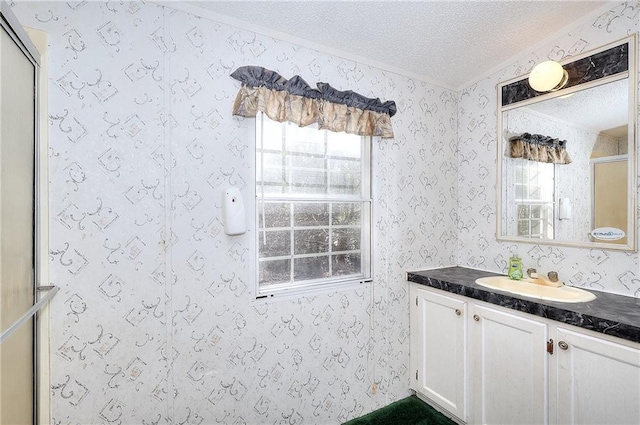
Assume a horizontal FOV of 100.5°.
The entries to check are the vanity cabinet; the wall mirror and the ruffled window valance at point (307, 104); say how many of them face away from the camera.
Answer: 0

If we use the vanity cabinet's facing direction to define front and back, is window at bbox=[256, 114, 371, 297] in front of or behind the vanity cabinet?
in front

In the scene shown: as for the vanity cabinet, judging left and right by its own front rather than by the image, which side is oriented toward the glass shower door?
front

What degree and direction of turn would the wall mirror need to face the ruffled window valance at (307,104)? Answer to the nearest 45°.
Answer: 0° — it already faces it

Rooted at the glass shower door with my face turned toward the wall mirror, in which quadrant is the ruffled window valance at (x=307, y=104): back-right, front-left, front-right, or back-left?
front-left

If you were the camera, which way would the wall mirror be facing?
facing the viewer and to the left of the viewer

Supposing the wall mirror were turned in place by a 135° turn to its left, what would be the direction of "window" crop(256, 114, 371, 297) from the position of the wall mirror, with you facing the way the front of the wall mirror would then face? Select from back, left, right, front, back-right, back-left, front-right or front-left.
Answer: back-right

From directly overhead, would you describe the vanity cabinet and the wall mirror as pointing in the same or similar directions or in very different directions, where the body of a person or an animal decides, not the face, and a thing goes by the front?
same or similar directions

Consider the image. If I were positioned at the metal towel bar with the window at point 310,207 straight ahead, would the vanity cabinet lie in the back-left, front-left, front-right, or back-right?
front-right

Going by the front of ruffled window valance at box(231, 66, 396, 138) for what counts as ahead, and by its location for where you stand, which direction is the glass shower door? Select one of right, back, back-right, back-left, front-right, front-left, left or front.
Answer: right

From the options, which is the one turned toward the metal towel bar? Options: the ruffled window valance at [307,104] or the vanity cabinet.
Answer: the vanity cabinet

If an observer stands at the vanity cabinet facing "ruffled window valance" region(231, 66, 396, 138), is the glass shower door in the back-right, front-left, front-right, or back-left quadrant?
front-left

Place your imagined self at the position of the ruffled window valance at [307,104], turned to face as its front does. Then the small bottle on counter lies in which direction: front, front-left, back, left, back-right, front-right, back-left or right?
front-left

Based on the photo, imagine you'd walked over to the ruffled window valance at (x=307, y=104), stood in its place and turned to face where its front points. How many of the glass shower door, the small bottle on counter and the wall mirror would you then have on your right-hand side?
1

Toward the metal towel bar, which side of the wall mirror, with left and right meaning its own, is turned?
front

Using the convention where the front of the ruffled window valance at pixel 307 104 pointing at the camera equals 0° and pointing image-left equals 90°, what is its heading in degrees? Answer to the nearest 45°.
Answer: approximately 315°
